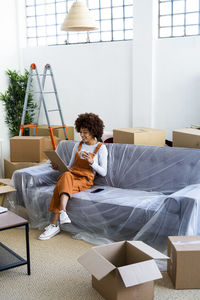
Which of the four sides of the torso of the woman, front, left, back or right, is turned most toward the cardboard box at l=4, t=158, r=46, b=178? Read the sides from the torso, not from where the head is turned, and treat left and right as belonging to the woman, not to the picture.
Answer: right

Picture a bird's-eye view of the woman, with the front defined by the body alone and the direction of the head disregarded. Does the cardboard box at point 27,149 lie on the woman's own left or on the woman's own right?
on the woman's own right

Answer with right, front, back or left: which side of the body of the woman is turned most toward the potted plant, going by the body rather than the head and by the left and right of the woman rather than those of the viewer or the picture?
right

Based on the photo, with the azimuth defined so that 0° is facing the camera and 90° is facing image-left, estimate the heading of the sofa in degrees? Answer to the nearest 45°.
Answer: approximately 45°

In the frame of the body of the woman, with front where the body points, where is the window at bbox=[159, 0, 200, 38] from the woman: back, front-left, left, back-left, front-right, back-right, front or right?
back

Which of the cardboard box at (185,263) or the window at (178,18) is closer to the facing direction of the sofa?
the cardboard box

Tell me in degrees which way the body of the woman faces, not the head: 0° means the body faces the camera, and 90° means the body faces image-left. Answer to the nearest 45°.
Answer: approximately 45°

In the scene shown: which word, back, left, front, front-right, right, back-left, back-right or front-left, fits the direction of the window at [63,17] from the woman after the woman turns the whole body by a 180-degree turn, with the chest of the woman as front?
front-left

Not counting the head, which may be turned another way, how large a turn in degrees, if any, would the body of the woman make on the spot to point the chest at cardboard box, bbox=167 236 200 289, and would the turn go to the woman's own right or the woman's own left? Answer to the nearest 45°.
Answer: approximately 90° to the woman's own left

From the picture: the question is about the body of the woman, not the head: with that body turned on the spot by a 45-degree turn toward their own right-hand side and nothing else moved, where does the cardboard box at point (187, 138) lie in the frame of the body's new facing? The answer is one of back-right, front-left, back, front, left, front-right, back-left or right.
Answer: back

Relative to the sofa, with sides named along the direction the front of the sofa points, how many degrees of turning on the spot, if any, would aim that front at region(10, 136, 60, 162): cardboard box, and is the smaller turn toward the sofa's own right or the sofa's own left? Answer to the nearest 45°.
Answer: approximately 90° to the sofa's own right
